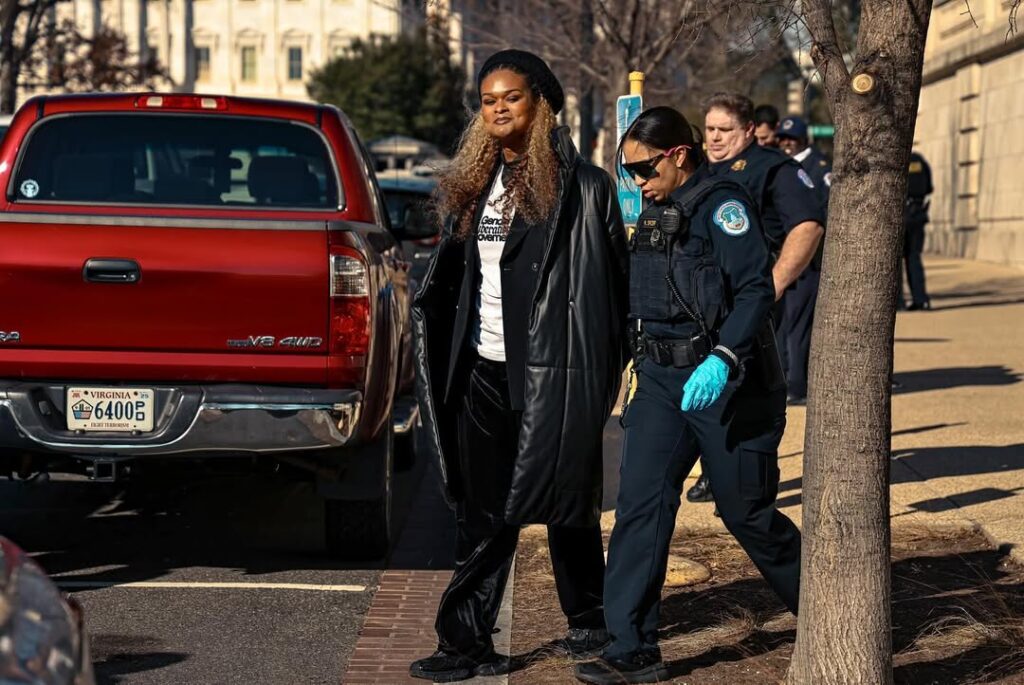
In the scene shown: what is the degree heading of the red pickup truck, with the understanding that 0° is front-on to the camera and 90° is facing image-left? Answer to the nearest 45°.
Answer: approximately 180°

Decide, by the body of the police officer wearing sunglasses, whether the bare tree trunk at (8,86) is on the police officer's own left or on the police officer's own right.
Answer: on the police officer's own right

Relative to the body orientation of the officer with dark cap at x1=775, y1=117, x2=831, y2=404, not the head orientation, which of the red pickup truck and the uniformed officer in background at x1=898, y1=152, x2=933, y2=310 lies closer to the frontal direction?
the red pickup truck

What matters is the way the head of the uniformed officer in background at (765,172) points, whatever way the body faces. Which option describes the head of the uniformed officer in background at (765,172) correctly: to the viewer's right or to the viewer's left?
to the viewer's left

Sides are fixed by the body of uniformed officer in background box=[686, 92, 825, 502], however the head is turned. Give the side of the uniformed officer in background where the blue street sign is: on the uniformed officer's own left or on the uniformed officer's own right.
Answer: on the uniformed officer's own right

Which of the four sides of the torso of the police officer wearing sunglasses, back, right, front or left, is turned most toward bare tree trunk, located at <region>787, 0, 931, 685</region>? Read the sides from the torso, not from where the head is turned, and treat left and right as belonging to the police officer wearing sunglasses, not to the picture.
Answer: left

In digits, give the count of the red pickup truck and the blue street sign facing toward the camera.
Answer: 1

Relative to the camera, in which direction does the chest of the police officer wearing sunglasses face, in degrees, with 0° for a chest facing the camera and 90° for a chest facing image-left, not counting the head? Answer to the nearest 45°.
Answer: approximately 45°
